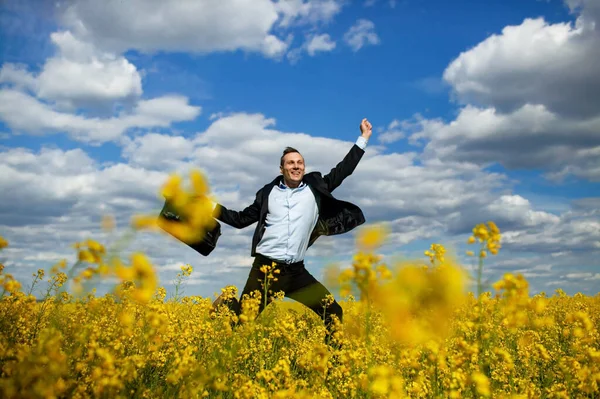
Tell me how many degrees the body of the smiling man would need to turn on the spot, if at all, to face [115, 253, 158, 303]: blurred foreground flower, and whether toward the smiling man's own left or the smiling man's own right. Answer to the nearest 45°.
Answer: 0° — they already face it

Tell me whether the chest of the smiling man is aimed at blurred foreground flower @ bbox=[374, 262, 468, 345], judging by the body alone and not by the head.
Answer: yes

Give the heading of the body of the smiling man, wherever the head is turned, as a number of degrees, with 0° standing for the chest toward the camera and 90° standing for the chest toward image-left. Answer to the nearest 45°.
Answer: approximately 0°
